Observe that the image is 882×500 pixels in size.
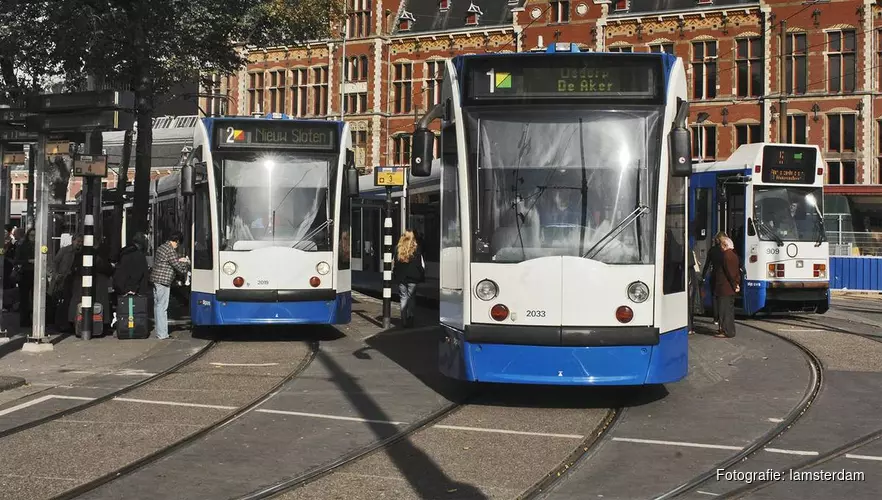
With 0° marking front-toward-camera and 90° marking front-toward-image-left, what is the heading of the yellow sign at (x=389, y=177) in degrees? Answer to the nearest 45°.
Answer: approximately 0°

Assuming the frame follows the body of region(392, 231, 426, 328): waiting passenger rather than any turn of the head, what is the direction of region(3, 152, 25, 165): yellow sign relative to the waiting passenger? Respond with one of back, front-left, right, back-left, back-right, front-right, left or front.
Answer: left

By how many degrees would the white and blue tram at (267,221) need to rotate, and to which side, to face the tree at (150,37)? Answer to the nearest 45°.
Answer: approximately 135° to its right

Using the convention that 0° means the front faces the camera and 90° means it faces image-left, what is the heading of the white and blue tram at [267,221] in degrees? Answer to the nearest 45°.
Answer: approximately 0°

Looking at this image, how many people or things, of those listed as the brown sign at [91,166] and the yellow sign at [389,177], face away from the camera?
0

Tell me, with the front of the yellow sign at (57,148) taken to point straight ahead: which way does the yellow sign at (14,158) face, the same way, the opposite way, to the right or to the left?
the same way

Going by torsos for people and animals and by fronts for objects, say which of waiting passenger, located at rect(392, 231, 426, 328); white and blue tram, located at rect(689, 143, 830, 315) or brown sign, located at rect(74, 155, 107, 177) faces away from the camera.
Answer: the waiting passenger

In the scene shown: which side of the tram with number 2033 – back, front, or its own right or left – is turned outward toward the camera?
front

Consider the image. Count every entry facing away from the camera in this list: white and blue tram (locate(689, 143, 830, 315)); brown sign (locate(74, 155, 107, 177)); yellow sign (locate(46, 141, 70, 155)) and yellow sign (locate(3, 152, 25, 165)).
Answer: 0

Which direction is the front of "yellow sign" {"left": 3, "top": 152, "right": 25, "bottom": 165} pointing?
toward the camera

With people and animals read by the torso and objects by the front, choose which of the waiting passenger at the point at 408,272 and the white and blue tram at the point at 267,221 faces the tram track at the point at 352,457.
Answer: the white and blue tram

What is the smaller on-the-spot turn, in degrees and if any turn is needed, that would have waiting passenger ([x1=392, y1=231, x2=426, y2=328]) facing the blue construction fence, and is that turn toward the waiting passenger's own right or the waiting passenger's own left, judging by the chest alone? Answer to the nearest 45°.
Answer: approximately 45° to the waiting passenger's own right

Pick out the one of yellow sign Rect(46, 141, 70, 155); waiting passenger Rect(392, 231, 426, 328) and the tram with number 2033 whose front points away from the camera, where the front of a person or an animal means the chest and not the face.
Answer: the waiting passenger

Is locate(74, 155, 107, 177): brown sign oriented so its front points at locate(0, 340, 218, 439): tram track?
yes

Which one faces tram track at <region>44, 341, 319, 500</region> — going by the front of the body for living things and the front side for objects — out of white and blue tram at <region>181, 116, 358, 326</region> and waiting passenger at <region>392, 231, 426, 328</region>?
the white and blue tram

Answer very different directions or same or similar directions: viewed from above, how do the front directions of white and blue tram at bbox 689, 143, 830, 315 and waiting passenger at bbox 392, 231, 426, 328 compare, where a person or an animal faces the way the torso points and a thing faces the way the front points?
very different directions

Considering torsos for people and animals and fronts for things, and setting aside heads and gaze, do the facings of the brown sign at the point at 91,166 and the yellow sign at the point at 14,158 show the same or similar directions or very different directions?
same or similar directions

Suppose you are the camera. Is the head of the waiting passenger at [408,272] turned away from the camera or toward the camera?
away from the camera
